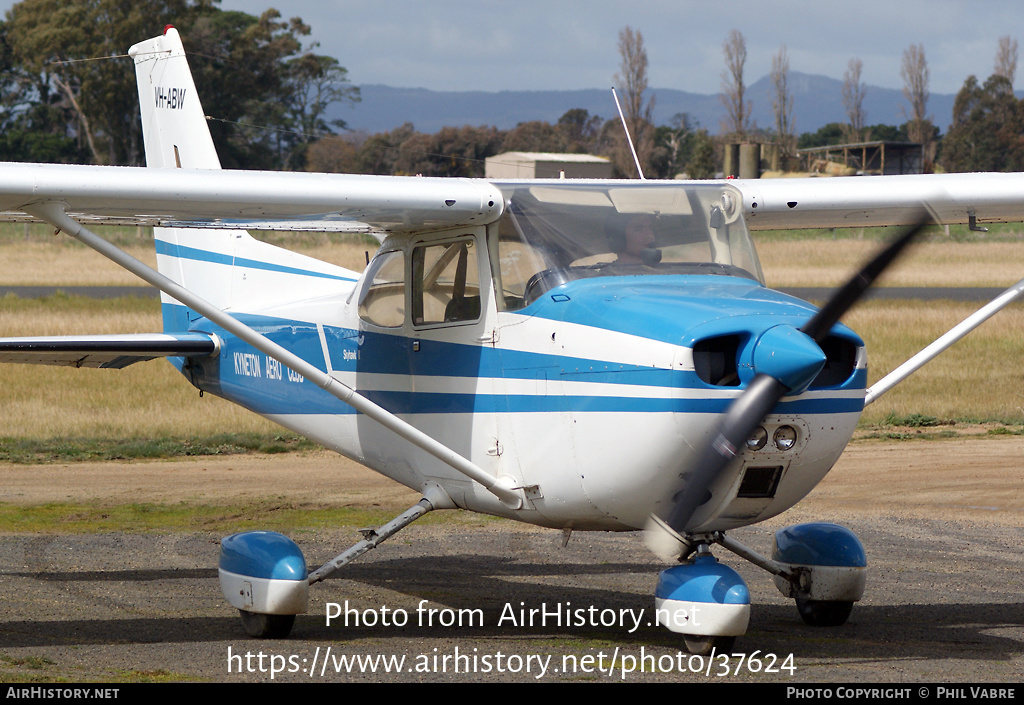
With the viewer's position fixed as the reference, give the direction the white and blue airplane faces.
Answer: facing the viewer and to the right of the viewer

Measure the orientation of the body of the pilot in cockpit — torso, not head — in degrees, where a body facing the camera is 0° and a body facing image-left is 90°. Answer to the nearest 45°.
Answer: approximately 315°

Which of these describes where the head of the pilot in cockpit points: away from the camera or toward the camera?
toward the camera
